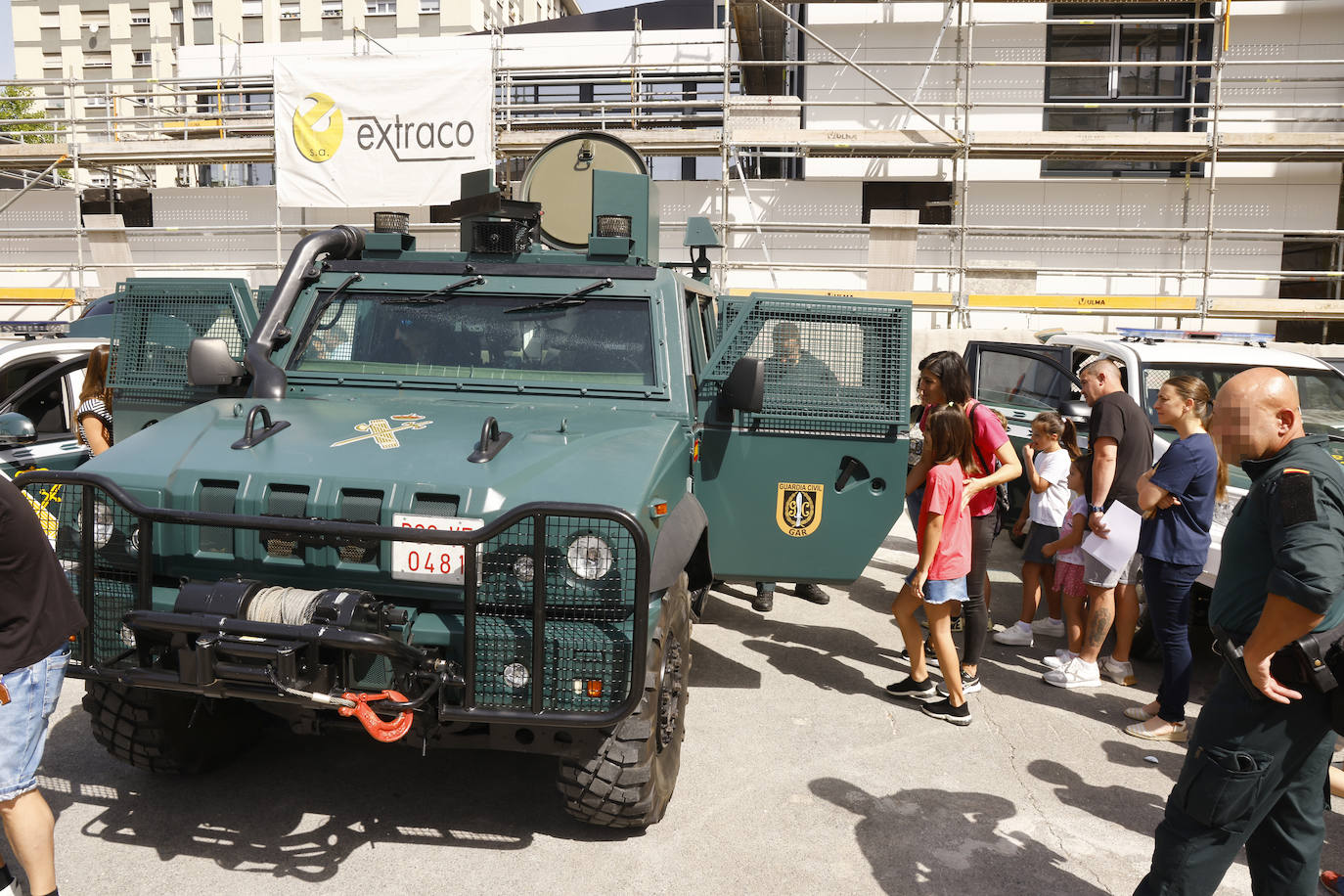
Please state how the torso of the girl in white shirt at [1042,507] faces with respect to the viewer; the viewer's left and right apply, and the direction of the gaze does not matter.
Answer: facing to the left of the viewer

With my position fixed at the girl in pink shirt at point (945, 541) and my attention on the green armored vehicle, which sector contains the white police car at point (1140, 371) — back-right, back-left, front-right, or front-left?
back-right

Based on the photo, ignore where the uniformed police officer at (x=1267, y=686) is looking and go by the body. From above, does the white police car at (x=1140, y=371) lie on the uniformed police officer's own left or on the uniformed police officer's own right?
on the uniformed police officer's own right

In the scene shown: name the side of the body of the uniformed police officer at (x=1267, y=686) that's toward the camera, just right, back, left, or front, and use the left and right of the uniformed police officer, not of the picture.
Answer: left

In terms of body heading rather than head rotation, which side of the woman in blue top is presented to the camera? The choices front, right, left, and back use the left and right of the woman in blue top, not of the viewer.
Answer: left
